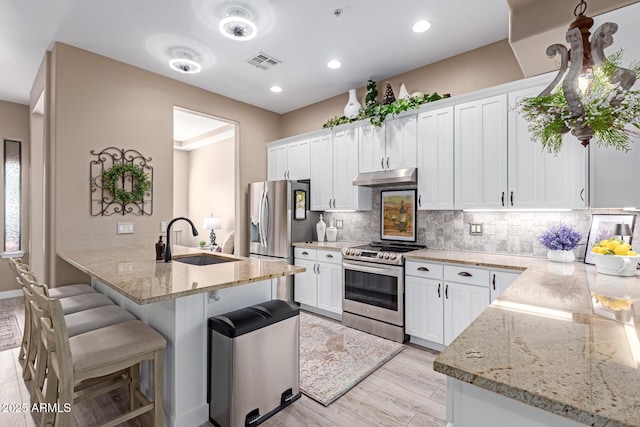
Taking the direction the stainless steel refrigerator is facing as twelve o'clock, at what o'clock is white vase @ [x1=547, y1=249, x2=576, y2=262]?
The white vase is roughly at 9 o'clock from the stainless steel refrigerator.

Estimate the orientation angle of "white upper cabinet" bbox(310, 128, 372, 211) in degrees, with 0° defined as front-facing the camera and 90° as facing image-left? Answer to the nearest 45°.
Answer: approximately 45°

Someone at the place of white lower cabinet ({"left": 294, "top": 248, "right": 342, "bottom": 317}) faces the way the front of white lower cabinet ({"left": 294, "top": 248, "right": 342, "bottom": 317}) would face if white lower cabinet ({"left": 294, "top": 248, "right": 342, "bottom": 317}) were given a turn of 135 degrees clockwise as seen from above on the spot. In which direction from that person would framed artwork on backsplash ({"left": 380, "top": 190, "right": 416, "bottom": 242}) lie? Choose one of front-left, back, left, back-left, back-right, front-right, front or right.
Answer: right

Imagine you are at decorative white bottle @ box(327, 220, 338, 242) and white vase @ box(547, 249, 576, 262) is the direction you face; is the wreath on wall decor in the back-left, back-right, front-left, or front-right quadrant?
back-right

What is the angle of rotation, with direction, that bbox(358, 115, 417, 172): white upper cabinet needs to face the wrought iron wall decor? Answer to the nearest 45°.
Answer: approximately 45° to its right

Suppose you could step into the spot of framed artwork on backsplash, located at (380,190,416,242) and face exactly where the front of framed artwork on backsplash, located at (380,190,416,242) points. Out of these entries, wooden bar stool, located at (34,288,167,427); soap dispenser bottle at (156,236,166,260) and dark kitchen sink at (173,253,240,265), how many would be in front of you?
3

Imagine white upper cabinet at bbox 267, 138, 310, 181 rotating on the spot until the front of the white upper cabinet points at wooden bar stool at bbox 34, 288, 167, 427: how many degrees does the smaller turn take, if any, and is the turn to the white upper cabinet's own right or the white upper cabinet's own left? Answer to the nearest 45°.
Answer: approximately 45° to the white upper cabinet's own left

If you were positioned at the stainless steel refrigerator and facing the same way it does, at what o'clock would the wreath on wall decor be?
The wreath on wall decor is roughly at 1 o'clock from the stainless steel refrigerator.
